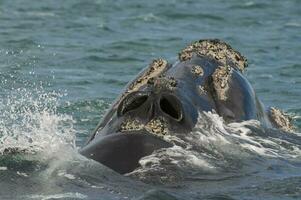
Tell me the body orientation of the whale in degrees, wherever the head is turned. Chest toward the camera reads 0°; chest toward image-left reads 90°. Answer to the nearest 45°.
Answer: approximately 225°
